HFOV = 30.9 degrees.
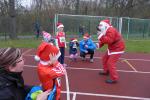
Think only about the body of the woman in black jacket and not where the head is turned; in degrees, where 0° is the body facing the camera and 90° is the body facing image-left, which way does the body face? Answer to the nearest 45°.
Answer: approximately 270°

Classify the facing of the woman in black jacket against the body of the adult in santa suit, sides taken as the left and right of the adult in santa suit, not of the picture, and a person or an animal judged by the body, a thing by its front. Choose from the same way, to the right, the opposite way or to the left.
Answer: the opposite way

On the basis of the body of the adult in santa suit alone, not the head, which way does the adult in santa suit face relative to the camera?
to the viewer's left

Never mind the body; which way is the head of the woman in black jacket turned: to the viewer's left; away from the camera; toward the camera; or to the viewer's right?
to the viewer's right

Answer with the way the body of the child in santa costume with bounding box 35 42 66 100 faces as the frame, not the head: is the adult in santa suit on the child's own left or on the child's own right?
on the child's own left

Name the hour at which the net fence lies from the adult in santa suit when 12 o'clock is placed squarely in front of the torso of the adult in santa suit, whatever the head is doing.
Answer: The net fence is roughly at 3 o'clock from the adult in santa suit.

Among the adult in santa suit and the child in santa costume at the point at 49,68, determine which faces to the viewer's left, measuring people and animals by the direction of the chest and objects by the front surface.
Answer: the adult in santa suit

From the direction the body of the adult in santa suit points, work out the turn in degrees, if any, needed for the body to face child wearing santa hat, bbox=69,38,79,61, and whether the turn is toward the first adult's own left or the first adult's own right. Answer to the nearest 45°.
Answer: approximately 45° to the first adult's own right
